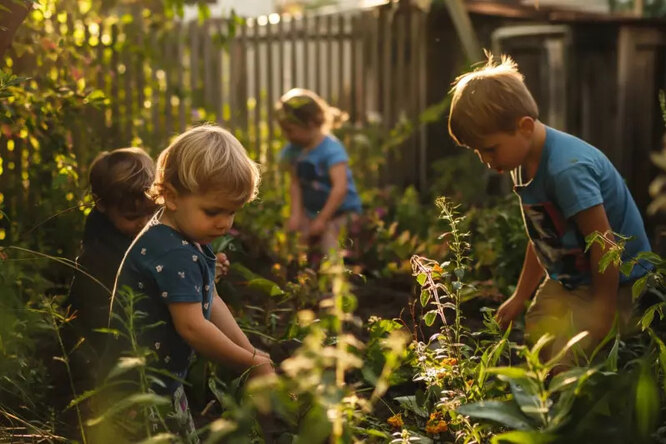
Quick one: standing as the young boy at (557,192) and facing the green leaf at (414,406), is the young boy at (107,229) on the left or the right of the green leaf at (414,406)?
right

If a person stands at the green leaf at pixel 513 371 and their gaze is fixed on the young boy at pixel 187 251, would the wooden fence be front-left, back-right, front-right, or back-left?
front-right

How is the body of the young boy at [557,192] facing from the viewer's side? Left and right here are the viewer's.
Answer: facing the viewer and to the left of the viewer

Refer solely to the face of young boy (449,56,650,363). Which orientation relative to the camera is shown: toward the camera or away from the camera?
toward the camera

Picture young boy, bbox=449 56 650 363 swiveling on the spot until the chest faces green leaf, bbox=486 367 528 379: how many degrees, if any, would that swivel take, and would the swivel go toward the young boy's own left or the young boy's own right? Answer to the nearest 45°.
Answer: approximately 45° to the young boy's own left

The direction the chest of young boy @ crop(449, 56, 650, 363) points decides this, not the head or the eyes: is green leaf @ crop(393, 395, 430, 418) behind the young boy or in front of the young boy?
in front

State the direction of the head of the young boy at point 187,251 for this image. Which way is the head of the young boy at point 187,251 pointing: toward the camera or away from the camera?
toward the camera

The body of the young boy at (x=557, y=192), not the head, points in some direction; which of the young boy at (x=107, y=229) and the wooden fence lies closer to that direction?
the young boy

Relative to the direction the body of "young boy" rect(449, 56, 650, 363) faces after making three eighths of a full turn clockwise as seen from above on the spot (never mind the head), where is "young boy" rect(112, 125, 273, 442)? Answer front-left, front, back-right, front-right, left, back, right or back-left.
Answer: back-left

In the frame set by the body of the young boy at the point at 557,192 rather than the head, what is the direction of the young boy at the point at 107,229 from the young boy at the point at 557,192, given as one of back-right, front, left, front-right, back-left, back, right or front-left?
front-right
